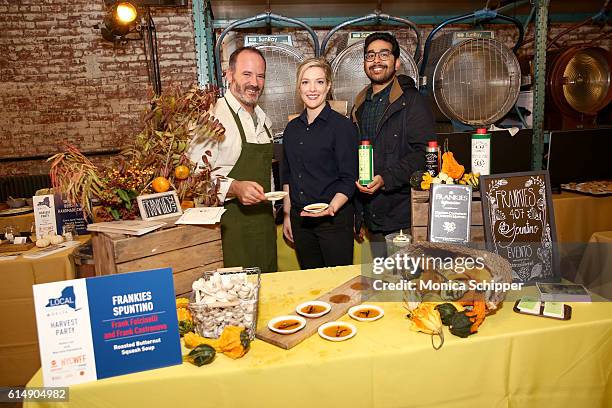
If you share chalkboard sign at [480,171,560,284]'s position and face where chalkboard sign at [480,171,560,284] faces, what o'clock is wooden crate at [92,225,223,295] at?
The wooden crate is roughly at 2 o'clock from the chalkboard sign.

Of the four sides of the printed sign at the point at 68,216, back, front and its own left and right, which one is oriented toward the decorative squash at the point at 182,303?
front

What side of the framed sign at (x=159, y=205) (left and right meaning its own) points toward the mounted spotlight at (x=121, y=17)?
back

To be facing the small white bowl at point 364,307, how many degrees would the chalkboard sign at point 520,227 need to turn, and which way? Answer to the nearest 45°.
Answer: approximately 45° to its right
